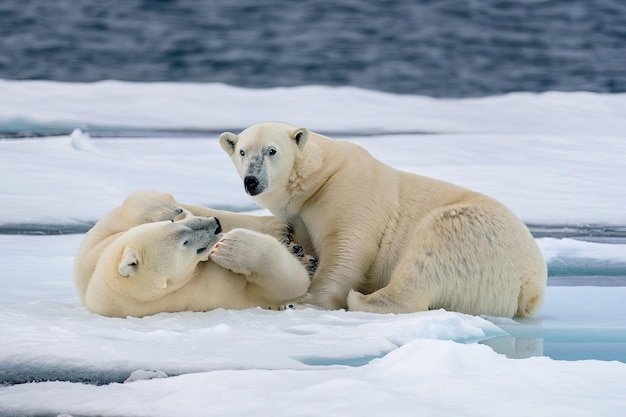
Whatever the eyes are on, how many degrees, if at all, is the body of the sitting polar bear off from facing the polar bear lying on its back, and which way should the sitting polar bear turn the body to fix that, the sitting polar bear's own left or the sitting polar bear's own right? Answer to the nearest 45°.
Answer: approximately 45° to the sitting polar bear's own left

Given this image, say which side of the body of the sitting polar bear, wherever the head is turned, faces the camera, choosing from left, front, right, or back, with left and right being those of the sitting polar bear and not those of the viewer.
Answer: left
